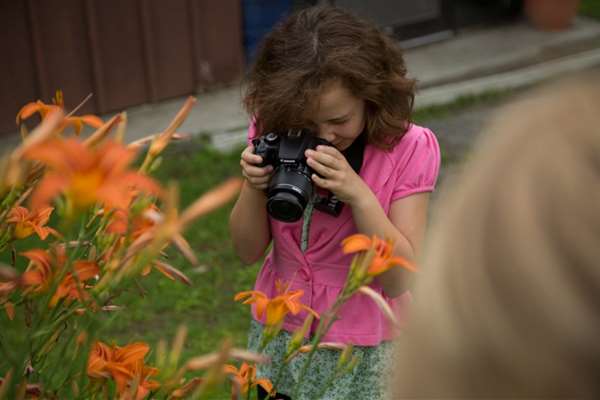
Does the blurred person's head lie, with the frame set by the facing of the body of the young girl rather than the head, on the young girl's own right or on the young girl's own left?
on the young girl's own left

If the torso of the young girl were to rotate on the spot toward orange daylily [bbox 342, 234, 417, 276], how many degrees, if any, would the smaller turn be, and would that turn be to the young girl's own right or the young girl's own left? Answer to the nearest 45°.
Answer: approximately 45° to the young girl's own left

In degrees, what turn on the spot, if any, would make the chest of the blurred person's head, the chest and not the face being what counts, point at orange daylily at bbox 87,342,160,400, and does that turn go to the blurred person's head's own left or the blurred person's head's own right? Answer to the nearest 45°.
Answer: approximately 45° to the blurred person's head's own left

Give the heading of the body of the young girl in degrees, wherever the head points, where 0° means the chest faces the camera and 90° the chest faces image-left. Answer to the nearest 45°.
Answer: approximately 45°

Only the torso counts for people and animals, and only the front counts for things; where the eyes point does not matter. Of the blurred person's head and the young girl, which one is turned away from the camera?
the blurred person's head

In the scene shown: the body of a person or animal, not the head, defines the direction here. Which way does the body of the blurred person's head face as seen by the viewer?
away from the camera

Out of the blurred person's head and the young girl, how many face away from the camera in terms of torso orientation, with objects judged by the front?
1
